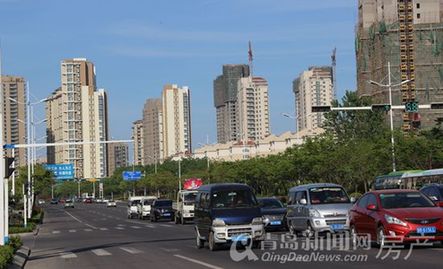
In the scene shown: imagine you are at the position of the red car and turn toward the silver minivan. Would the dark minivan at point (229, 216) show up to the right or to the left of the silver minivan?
left

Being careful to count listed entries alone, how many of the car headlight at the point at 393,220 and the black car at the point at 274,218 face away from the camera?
0

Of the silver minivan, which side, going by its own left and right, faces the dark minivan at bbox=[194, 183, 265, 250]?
right

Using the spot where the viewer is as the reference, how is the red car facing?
facing the viewer and to the right of the viewer

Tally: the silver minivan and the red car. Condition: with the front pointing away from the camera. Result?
0

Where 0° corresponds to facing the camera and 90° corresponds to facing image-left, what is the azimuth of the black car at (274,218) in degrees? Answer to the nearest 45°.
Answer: approximately 315°
